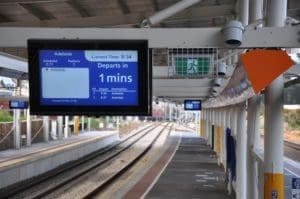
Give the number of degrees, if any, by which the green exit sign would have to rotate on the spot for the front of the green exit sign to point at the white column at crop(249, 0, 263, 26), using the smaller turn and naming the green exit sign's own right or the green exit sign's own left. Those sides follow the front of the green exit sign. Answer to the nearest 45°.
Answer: approximately 45° to the green exit sign's own left

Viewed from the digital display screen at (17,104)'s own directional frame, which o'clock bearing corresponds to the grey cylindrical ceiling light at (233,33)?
The grey cylindrical ceiling light is roughly at 12 o'clock from the digital display screen.

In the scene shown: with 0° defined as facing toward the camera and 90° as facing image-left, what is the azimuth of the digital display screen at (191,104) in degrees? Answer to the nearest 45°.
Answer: approximately 0°

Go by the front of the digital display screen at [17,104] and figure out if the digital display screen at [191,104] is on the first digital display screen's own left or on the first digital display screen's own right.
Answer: on the first digital display screen's own left

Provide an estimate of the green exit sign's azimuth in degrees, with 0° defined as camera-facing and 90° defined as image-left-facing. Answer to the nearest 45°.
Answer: approximately 0°

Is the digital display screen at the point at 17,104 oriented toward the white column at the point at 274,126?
yes

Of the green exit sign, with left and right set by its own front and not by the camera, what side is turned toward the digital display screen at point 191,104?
back

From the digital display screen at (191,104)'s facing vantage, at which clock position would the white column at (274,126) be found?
The white column is roughly at 12 o'clock from the digital display screen.

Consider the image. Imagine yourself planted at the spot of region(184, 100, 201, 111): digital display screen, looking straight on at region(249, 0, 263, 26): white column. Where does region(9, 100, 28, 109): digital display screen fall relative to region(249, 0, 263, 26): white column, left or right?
right

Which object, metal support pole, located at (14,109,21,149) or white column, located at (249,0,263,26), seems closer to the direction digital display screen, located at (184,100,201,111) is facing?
the white column

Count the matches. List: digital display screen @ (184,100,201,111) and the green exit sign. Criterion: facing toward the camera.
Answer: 2
